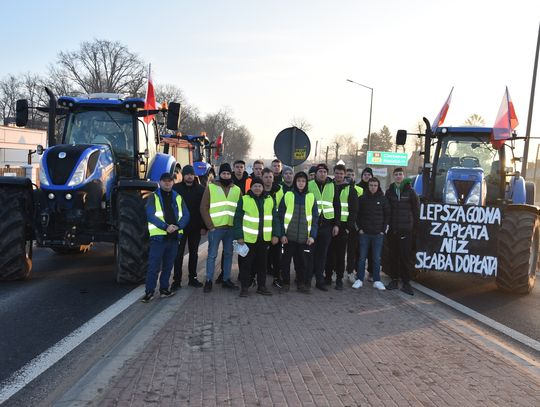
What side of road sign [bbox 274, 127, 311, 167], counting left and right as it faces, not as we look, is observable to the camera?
back

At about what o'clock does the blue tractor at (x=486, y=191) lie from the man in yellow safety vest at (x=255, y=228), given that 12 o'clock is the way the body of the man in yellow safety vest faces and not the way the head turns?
The blue tractor is roughly at 8 o'clock from the man in yellow safety vest.

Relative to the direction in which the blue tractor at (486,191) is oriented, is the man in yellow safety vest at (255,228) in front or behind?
in front

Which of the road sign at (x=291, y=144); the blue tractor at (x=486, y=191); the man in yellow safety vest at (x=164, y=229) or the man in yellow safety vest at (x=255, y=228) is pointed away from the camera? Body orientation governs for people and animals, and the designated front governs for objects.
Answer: the road sign

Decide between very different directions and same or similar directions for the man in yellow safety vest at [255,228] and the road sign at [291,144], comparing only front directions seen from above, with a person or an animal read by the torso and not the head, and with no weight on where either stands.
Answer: very different directions

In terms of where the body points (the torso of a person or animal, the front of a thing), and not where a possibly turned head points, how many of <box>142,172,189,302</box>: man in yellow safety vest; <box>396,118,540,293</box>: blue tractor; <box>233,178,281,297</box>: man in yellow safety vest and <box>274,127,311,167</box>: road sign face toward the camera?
3

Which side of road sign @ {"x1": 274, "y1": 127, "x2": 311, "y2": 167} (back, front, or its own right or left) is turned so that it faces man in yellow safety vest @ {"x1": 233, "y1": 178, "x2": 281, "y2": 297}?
back

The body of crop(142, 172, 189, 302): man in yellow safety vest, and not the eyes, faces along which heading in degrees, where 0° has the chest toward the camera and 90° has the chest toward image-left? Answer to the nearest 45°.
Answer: approximately 0°

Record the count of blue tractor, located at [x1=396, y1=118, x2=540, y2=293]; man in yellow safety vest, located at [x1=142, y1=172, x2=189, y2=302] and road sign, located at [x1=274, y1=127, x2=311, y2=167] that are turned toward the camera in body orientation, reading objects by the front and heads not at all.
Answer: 2
